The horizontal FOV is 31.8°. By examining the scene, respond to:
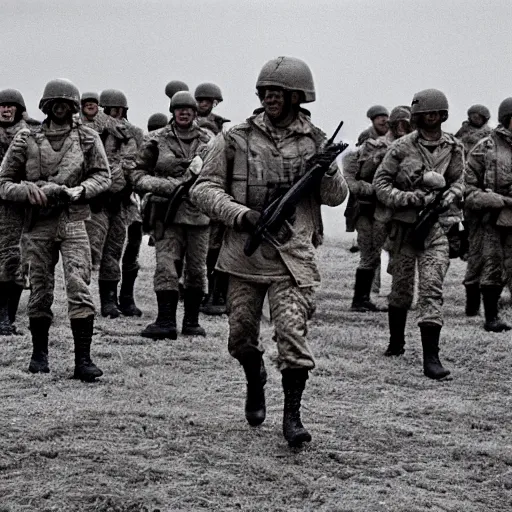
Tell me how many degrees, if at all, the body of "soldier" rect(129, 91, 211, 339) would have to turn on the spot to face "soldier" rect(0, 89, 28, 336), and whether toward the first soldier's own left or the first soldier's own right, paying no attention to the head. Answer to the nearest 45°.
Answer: approximately 90° to the first soldier's own right

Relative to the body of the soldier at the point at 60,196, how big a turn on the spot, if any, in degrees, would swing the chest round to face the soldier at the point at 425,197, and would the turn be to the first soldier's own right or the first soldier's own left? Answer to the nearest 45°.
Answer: approximately 90° to the first soldier's own left

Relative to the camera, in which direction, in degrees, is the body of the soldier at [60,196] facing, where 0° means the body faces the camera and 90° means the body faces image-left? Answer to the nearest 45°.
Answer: approximately 0°

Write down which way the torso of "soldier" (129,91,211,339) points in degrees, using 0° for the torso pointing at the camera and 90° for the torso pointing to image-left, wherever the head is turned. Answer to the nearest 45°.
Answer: approximately 0°

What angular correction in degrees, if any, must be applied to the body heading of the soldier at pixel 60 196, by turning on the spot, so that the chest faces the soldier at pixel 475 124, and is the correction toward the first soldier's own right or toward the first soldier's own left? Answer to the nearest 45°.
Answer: approximately 135° to the first soldier's own left

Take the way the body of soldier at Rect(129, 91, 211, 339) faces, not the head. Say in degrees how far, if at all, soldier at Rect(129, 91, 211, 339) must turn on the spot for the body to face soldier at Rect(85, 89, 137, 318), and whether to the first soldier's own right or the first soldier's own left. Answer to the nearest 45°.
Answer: approximately 135° to the first soldier's own right

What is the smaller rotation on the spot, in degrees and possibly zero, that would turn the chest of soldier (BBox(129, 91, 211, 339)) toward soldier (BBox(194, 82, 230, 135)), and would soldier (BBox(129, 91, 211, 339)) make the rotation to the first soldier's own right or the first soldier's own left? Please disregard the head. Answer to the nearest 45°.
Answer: approximately 180°

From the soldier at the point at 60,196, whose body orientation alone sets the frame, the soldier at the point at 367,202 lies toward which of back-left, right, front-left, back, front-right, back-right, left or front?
back-left

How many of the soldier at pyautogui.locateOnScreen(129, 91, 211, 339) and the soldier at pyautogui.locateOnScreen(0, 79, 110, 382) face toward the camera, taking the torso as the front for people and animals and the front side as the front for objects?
2
